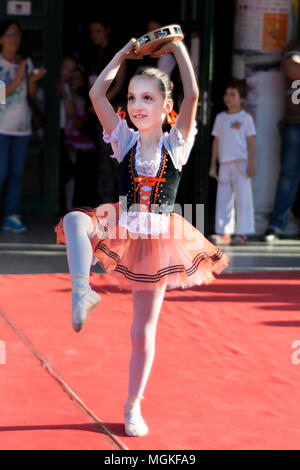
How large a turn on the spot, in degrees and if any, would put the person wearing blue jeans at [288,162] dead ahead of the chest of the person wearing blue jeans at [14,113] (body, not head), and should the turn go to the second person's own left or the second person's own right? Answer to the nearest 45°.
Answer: approximately 45° to the second person's own left

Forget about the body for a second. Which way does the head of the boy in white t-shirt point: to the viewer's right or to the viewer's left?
to the viewer's left

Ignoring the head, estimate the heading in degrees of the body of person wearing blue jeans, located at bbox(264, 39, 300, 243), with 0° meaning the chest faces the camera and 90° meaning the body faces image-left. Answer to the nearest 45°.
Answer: approximately 0°

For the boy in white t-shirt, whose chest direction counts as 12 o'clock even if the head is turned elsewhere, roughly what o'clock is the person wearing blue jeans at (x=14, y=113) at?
The person wearing blue jeans is roughly at 3 o'clock from the boy in white t-shirt.

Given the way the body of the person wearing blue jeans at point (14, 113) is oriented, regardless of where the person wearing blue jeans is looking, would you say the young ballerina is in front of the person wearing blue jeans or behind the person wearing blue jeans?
in front

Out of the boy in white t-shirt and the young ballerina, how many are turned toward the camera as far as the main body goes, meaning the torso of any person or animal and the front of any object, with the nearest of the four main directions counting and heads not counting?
2
